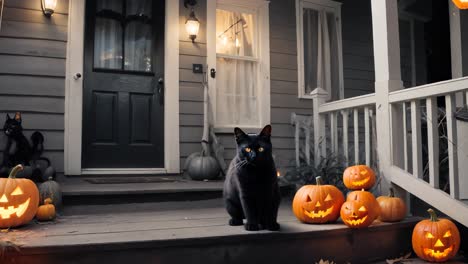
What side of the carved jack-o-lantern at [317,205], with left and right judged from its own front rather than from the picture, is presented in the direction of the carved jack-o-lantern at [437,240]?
left

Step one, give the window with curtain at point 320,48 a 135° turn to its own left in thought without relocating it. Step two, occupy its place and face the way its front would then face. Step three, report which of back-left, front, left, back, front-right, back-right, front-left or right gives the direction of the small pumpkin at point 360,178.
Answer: back-right

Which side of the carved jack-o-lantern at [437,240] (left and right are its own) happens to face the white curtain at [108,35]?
right

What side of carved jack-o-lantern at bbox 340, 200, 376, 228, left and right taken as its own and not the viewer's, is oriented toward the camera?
front

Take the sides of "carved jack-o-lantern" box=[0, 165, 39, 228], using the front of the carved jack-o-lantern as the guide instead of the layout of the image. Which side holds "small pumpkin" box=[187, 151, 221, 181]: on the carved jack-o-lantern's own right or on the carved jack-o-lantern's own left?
on the carved jack-o-lantern's own left

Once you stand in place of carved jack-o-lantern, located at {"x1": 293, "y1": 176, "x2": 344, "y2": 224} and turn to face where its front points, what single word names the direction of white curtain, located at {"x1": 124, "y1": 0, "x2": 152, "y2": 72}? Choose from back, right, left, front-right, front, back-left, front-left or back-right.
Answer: back-right

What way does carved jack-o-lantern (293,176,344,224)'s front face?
toward the camera

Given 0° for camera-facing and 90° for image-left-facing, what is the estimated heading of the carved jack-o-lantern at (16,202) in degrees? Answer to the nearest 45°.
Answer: approximately 0°

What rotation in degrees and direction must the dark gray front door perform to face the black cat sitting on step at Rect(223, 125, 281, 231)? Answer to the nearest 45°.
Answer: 0° — it already faces it

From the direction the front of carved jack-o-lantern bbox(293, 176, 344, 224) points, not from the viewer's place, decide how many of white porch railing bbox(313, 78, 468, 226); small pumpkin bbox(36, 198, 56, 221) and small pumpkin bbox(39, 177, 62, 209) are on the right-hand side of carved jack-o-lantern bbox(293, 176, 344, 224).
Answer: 2

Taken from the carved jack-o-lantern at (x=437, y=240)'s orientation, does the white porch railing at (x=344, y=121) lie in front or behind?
behind

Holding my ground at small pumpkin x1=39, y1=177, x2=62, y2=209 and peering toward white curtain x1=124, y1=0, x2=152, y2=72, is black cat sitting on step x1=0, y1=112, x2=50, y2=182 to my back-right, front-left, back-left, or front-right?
front-left
